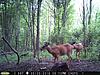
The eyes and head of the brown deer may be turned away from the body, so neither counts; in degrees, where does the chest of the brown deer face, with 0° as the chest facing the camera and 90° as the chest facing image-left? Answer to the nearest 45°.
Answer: approximately 90°
